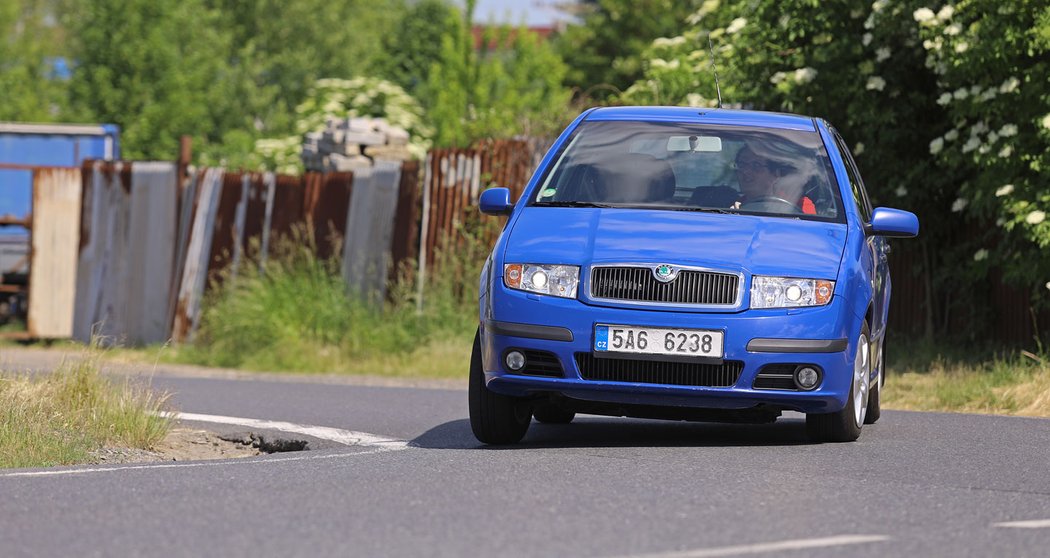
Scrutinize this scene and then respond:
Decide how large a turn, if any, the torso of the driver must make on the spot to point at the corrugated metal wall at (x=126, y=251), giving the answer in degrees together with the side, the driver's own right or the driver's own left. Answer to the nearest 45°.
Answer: approximately 135° to the driver's own right

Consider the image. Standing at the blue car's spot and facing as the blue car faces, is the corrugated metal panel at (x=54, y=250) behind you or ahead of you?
behind

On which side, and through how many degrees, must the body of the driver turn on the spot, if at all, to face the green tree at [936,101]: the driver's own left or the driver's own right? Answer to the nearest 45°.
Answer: approximately 180°

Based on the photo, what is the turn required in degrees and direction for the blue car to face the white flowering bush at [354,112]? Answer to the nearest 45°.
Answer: approximately 180°

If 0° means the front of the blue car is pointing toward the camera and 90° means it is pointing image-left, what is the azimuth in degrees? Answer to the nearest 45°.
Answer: approximately 0°

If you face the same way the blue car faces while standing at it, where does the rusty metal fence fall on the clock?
The rusty metal fence is roughly at 5 o'clock from the blue car.

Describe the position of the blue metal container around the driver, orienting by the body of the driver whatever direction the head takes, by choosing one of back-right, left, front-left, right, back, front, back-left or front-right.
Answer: back-right

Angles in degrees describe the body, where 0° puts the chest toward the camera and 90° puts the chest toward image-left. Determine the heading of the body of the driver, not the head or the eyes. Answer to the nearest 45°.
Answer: approximately 0°

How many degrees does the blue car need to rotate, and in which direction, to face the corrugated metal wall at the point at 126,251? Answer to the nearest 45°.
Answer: approximately 135° to its right
